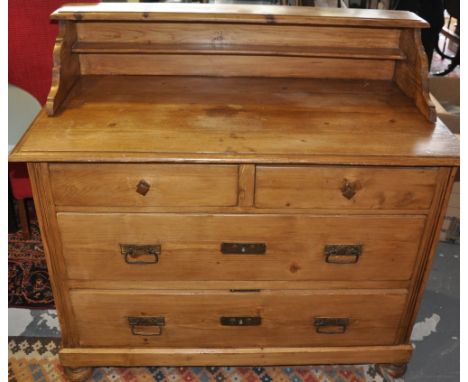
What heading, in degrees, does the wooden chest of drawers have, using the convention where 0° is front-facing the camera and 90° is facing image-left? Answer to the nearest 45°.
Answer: approximately 0°

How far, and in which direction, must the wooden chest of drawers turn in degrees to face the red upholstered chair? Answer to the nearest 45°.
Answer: approximately 135° to its right
